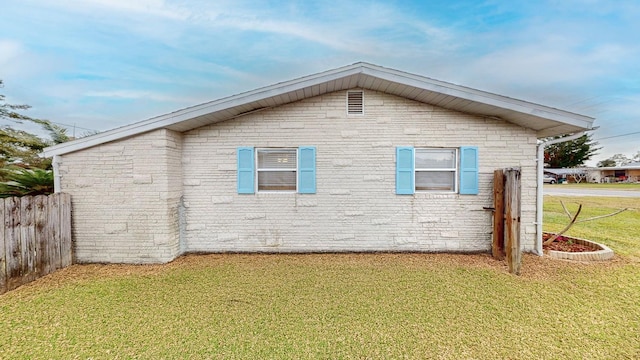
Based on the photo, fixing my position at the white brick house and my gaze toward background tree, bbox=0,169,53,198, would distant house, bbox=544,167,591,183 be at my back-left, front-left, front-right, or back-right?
back-right

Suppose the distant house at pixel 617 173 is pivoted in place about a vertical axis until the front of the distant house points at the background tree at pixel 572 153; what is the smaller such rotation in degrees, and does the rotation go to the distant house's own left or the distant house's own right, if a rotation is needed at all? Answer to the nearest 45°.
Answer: approximately 135° to the distant house's own right

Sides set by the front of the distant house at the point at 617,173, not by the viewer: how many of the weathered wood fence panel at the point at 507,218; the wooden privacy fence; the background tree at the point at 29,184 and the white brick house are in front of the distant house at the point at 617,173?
4

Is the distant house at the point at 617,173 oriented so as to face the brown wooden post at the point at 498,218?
yes

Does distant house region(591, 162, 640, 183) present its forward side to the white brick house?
yes

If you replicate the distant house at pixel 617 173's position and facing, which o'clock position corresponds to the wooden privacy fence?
The wooden privacy fence is roughly at 12 o'clock from the distant house.

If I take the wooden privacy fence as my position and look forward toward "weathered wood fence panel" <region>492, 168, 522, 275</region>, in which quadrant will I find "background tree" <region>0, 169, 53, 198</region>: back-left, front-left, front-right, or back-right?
back-left

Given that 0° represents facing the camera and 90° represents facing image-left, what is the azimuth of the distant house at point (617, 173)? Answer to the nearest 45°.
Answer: approximately 0°
